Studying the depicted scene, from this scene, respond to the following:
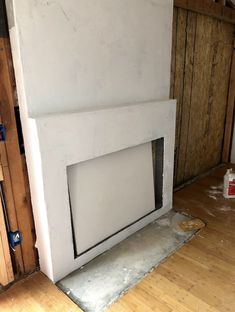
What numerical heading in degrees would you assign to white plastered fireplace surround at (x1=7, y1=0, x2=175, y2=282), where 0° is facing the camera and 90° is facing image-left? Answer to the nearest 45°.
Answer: approximately 315°

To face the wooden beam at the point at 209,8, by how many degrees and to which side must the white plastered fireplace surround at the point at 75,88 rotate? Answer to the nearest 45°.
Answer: approximately 90° to its left

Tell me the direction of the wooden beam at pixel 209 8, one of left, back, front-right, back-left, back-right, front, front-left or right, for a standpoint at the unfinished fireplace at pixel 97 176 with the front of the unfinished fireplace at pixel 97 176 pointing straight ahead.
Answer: left
